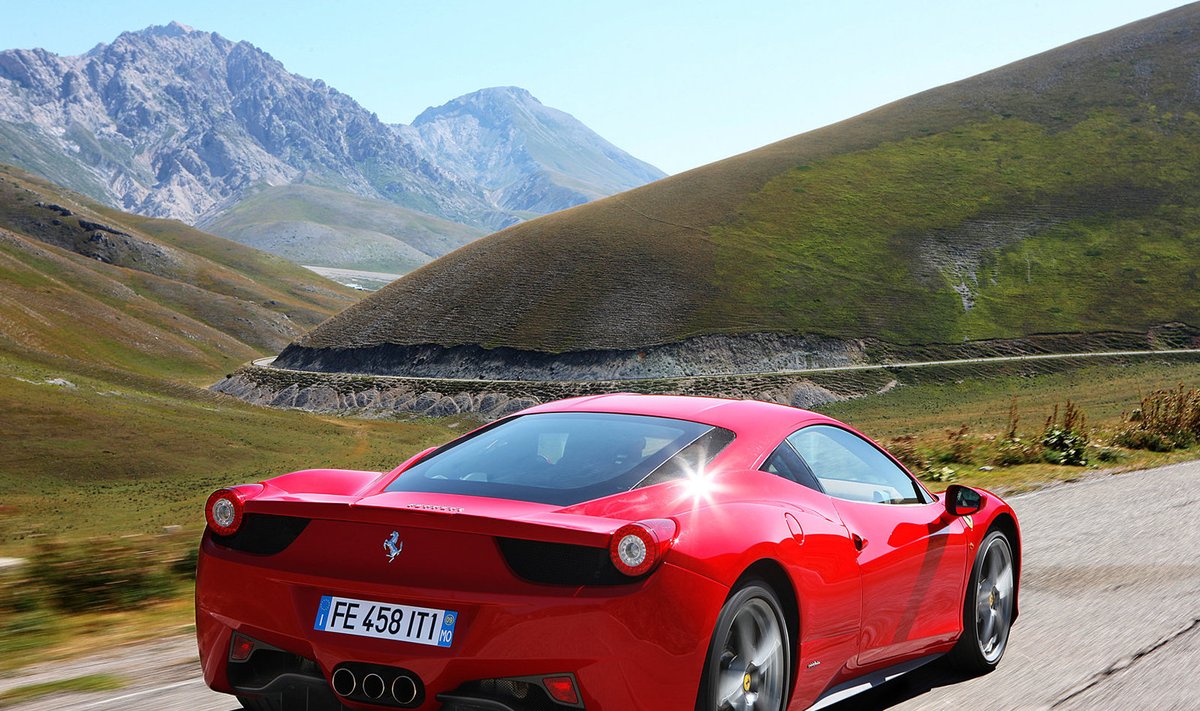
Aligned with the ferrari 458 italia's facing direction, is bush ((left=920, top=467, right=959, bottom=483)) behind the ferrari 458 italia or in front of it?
in front

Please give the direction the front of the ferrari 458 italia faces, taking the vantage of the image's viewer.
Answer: facing away from the viewer and to the right of the viewer

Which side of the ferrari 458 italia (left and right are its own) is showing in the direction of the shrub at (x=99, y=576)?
left

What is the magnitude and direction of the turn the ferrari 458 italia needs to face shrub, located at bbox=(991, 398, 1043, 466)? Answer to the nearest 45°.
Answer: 0° — it already faces it

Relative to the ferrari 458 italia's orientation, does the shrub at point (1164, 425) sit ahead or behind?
ahead

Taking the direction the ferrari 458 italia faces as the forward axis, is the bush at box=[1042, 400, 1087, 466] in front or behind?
in front
